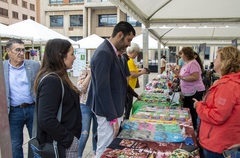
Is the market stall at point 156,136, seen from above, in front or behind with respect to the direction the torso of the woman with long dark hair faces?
in front

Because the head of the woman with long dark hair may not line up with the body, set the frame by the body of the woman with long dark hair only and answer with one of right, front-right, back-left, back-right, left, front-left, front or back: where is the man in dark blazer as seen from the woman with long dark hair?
front-left

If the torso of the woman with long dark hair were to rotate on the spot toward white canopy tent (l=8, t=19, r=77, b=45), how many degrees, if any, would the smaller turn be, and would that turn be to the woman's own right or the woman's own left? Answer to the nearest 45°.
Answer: approximately 90° to the woman's own left

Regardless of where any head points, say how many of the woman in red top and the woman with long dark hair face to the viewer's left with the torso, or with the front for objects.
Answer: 1

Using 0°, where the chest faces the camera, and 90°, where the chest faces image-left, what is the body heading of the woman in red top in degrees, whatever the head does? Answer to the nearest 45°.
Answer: approximately 90°

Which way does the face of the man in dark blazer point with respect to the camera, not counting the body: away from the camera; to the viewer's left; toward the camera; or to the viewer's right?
to the viewer's right

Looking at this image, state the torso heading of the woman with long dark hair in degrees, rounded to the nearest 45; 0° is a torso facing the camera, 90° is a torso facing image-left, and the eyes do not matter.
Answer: approximately 270°

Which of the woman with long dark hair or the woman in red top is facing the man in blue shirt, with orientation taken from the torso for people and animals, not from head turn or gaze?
the woman in red top
